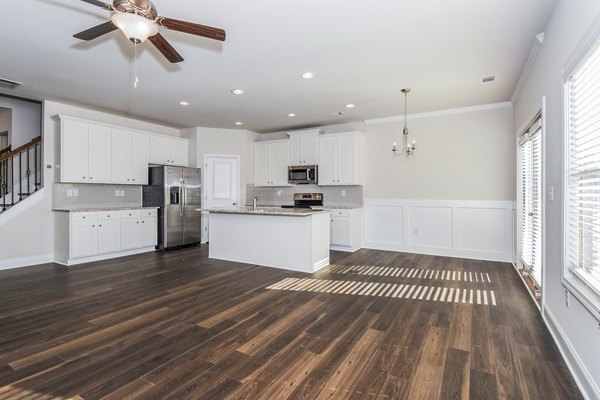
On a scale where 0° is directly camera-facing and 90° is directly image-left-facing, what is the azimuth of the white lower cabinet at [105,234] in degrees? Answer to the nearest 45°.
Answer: approximately 315°

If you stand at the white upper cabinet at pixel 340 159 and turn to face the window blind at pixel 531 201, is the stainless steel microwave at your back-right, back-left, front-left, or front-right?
back-right

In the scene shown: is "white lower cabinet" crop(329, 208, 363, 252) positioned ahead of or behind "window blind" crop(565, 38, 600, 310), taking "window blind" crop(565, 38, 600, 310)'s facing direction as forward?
ahead

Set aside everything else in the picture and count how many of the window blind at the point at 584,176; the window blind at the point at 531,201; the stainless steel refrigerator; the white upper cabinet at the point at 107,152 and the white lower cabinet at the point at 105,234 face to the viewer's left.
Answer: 2

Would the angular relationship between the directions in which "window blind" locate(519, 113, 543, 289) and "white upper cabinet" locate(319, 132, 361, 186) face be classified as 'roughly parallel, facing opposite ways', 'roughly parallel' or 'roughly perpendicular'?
roughly perpendicular

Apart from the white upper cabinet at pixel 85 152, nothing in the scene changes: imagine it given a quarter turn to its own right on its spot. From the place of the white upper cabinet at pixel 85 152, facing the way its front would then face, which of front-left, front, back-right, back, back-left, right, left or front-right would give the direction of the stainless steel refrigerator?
back-left

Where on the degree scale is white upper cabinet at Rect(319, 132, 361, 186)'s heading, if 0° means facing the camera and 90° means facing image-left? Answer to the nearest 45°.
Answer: approximately 45°

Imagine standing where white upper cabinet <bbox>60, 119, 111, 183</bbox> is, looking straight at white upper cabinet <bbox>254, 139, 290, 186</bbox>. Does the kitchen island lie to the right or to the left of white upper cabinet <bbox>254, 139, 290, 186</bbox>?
right

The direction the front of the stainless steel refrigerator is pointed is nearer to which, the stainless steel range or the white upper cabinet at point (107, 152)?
the stainless steel range

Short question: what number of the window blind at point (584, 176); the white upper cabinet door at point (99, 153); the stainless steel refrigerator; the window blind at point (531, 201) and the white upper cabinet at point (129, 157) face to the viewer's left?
2
